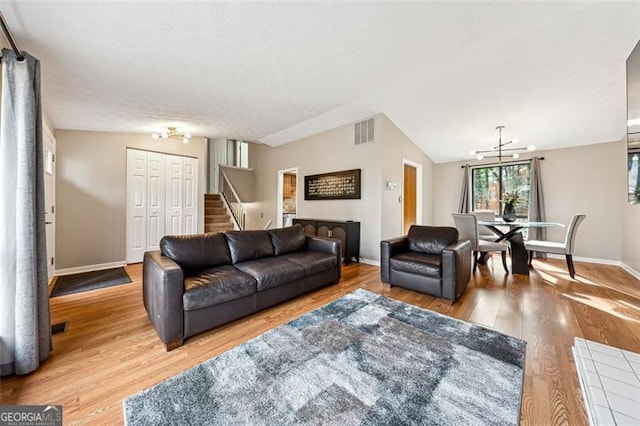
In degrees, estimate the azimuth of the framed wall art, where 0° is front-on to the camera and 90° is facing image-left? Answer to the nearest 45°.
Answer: approximately 45°

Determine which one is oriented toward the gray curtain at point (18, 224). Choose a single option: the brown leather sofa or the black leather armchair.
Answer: the black leather armchair

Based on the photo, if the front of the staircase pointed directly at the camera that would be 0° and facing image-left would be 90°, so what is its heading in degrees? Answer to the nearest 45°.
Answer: approximately 0°

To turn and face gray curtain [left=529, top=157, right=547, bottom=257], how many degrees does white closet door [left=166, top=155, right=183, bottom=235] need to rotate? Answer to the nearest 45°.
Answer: approximately 45° to its left

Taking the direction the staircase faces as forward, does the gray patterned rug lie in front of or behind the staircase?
in front

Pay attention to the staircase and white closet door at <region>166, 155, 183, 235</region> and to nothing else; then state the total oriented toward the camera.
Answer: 2

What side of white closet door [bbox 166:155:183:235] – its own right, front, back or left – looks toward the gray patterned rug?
front

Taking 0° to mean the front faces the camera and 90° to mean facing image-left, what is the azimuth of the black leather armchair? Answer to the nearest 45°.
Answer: approximately 45°
